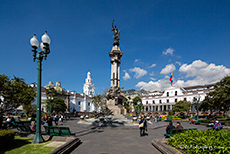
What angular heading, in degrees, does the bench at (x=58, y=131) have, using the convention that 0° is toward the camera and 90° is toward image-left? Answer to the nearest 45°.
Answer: approximately 225°

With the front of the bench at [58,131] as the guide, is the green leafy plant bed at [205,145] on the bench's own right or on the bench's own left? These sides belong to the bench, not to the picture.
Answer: on the bench's own right

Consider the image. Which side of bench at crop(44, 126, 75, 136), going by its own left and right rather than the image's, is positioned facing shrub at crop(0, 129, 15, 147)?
back

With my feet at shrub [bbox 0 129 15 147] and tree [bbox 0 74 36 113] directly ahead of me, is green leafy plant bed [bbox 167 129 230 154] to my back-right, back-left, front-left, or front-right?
back-right
